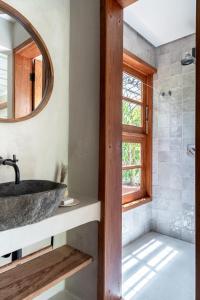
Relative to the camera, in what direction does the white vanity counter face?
facing the viewer and to the right of the viewer

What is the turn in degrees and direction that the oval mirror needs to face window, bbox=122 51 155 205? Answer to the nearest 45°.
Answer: approximately 90° to its left

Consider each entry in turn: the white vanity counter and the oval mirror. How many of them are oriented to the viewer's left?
0

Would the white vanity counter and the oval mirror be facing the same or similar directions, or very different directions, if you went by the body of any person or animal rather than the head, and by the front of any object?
same or similar directions
